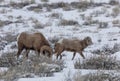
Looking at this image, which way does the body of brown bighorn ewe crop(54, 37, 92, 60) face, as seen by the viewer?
to the viewer's right

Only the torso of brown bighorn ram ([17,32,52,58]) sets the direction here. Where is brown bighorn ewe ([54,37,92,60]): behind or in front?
in front

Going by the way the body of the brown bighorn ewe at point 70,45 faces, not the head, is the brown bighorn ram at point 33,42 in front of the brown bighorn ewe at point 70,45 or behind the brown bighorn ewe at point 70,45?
behind

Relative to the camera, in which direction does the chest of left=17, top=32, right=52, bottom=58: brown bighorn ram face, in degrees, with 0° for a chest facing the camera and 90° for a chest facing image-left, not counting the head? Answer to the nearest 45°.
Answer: approximately 270°

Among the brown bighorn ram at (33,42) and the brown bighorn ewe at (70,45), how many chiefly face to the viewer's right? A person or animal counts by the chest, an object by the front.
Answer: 2
